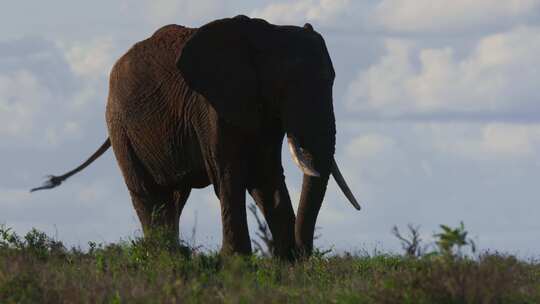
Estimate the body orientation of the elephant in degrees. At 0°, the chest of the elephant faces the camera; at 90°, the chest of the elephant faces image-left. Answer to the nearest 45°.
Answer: approximately 315°
